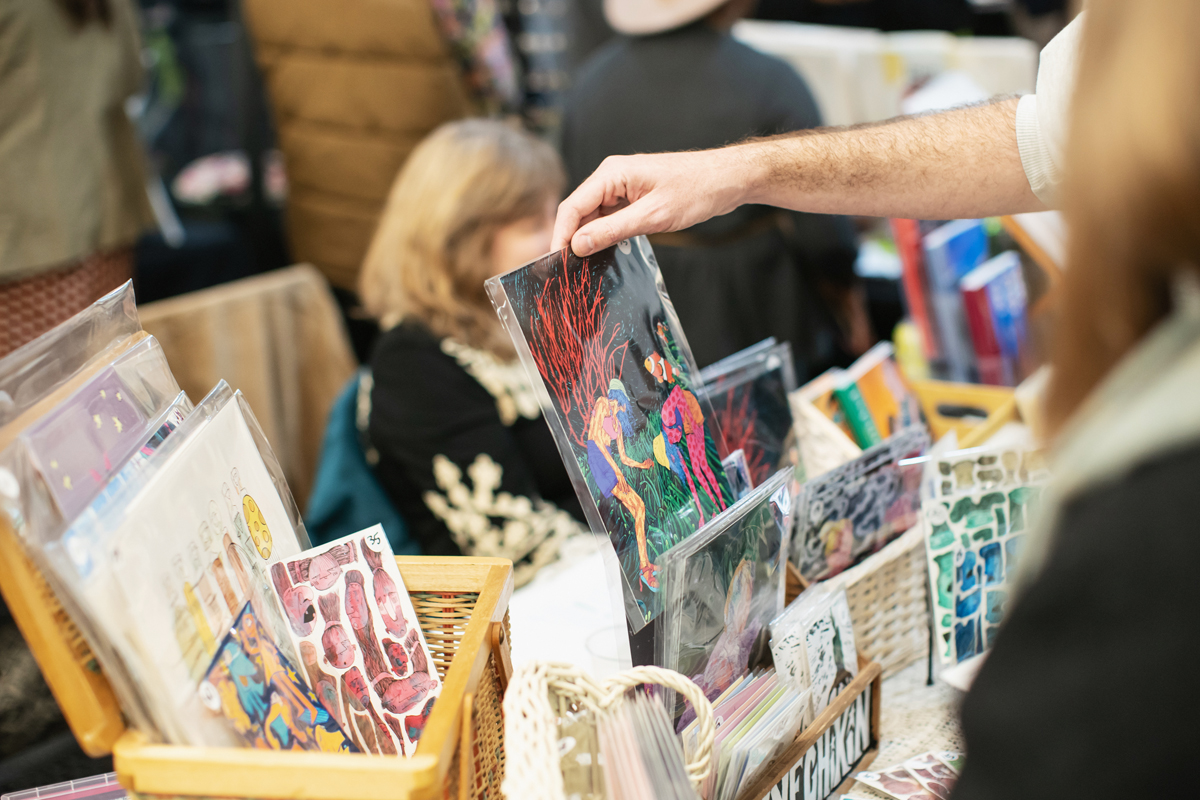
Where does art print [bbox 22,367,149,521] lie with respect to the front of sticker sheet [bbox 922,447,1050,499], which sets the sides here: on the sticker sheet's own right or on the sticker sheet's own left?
on the sticker sheet's own right

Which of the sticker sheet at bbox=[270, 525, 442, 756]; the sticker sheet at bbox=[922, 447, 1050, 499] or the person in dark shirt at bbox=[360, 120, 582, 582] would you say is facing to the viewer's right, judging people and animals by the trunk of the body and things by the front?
the person in dark shirt

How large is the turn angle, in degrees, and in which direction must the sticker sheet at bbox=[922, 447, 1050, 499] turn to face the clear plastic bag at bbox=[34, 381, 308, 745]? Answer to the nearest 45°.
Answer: approximately 45° to its right

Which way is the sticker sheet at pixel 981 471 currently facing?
toward the camera

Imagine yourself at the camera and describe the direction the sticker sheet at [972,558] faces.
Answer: facing the viewer

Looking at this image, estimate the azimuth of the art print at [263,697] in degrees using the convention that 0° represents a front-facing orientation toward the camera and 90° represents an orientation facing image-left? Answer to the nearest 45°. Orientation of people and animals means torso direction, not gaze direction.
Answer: approximately 0°

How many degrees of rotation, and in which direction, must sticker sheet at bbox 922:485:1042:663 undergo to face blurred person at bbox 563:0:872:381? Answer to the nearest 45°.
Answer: approximately 180°

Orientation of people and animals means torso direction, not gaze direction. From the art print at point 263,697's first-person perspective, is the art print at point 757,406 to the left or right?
on its left

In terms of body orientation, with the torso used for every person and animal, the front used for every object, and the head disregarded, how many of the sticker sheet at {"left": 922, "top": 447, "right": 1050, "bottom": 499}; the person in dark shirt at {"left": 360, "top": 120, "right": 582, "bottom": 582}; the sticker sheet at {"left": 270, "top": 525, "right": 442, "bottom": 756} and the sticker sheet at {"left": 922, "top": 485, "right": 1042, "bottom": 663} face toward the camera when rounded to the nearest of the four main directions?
3

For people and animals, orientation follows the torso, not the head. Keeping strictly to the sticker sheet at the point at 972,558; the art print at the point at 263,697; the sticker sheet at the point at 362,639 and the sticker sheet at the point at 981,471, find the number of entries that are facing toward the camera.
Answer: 4

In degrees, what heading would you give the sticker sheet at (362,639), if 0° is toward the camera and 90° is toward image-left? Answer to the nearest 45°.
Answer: approximately 0°
